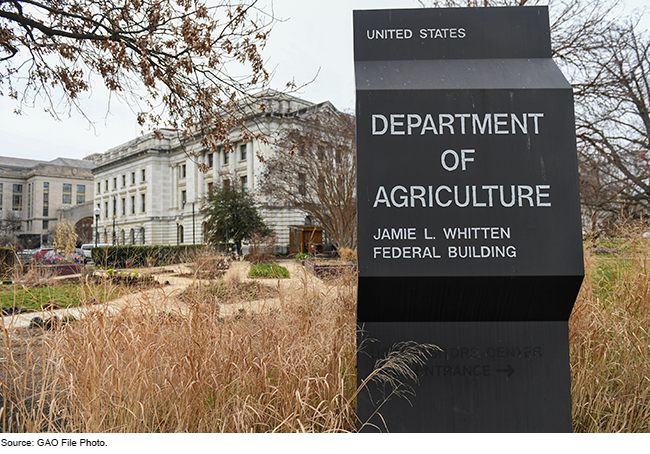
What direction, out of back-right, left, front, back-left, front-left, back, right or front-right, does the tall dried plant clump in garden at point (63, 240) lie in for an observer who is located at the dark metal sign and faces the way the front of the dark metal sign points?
back-right

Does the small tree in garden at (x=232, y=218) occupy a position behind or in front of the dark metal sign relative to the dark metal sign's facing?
behind

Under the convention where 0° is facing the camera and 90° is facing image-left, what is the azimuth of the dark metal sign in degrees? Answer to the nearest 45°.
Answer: approximately 0°

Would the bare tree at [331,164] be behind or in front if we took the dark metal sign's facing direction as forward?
behind

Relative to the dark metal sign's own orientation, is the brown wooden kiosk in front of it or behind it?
behind
